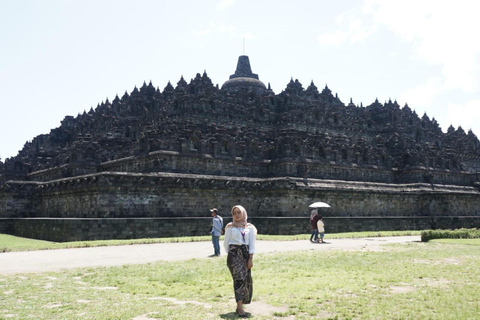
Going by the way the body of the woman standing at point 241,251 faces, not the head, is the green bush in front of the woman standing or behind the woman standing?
behind

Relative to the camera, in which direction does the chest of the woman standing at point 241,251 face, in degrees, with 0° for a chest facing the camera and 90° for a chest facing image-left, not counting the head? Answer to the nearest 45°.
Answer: approximately 0°

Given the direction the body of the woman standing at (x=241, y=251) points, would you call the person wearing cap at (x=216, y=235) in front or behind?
behind

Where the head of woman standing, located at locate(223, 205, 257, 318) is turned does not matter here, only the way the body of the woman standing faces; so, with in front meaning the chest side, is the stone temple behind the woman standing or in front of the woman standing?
behind
